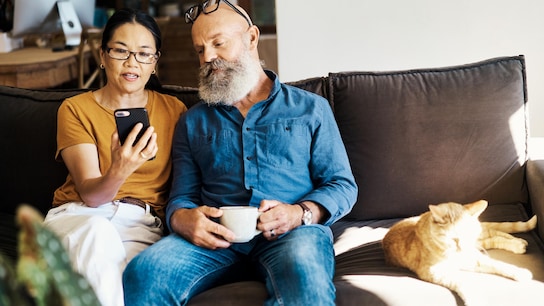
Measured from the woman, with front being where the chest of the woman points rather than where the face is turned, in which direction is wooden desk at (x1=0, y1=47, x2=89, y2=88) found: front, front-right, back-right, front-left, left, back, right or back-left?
back

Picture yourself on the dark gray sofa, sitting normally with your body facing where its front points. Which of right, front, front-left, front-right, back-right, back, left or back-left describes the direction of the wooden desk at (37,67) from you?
back-right

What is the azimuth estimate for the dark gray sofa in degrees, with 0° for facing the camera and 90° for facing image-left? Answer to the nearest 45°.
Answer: approximately 0°

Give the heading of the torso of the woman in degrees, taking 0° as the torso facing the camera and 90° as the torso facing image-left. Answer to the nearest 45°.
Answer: approximately 0°

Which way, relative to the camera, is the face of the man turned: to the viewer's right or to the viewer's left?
to the viewer's left
